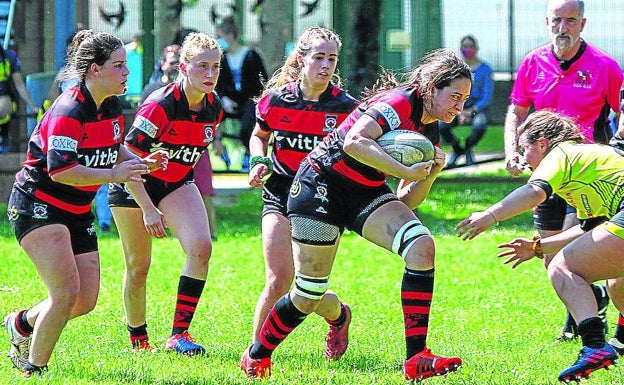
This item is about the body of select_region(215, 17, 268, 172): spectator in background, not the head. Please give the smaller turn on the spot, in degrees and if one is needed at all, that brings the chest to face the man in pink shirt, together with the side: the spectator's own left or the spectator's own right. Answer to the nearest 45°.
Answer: approximately 45° to the spectator's own left

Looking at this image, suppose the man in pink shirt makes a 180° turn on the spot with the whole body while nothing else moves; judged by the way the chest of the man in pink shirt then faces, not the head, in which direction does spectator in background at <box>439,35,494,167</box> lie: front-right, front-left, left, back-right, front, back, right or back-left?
front

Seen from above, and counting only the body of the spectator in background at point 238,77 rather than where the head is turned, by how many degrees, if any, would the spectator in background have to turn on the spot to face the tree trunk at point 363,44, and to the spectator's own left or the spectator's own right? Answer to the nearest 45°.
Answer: approximately 180°

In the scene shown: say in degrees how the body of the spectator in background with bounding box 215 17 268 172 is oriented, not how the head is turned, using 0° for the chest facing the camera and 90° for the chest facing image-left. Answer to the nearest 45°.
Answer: approximately 45°

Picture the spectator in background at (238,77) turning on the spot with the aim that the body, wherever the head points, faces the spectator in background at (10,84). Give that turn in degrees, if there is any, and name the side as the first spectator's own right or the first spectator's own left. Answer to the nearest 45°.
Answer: approximately 45° to the first spectator's own right

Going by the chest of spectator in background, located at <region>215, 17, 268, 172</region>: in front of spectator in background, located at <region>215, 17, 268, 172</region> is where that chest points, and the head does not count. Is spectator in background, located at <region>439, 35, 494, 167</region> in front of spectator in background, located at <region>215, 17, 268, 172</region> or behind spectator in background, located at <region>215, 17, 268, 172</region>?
behind
